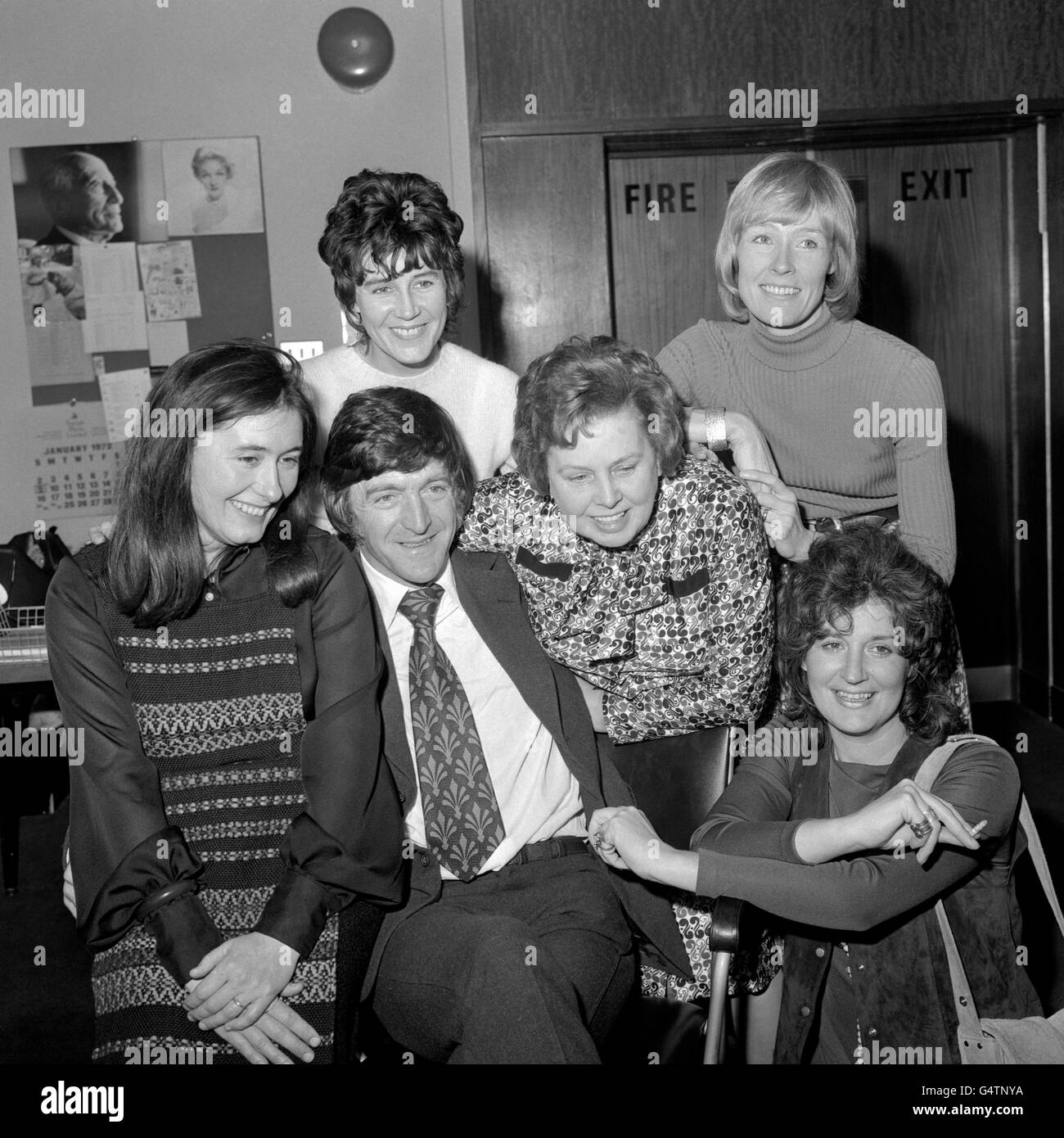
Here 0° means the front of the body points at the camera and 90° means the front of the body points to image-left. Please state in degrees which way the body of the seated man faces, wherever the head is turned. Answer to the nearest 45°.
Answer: approximately 0°

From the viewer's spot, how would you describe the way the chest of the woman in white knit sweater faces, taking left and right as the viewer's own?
facing the viewer

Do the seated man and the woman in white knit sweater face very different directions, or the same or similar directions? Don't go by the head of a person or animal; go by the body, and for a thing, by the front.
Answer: same or similar directions

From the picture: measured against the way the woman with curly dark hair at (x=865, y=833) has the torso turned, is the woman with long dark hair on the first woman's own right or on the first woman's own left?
on the first woman's own right

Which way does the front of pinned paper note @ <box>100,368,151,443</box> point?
toward the camera

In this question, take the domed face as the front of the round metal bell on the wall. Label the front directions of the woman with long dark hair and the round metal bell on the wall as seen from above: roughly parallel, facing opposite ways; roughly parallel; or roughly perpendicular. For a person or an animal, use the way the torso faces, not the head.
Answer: roughly parallel

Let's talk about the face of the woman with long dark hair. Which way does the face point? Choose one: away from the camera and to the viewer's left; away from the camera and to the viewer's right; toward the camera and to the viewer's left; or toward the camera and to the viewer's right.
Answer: toward the camera and to the viewer's right

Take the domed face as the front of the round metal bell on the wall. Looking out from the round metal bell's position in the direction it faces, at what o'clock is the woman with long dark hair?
The woman with long dark hair is roughly at 12 o'clock from the round metal bell on the wall.

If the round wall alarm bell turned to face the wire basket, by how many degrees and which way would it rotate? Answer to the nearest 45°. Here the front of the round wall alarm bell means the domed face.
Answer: approximately 45° to its right

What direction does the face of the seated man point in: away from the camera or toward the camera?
toward the camera

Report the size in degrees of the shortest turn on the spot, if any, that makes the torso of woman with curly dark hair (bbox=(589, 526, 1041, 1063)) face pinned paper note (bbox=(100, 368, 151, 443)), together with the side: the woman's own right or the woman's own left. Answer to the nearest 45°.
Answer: approximately 135° to the woman's own right

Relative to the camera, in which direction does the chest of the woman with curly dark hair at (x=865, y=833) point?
toward the camera
